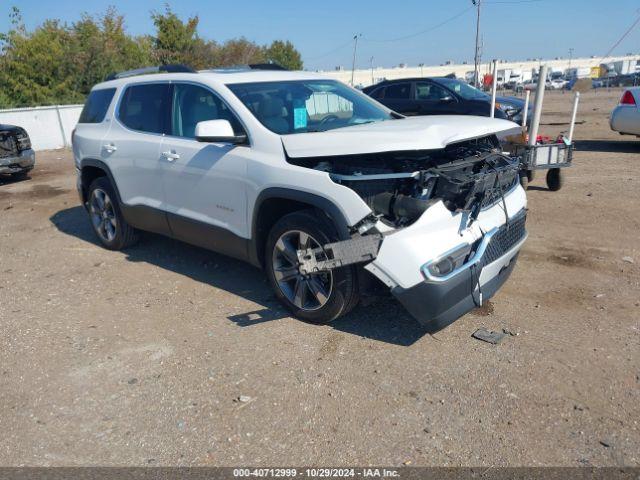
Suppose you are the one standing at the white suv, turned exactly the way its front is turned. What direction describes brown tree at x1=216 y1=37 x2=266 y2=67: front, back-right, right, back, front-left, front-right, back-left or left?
back-left

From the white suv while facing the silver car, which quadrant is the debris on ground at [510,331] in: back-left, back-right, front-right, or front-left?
front-right

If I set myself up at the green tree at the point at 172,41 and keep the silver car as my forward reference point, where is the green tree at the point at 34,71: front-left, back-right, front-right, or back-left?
front-right

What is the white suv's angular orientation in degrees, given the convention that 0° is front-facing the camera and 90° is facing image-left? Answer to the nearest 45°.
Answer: approximately 315°

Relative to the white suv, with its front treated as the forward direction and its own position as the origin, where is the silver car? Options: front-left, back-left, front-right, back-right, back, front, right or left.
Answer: left

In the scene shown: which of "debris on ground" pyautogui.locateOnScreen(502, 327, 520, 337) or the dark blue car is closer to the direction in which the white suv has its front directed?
the debris on ground

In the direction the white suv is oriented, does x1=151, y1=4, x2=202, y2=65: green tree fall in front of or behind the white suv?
behind

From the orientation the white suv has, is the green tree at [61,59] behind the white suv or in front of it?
behind

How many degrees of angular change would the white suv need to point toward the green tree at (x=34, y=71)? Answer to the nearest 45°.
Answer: approximately 180°

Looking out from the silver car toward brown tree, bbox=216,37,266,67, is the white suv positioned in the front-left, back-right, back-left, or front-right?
back-left

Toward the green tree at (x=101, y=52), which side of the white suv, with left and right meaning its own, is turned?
back

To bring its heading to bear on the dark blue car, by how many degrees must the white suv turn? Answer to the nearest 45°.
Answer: approximately 135° to its left
